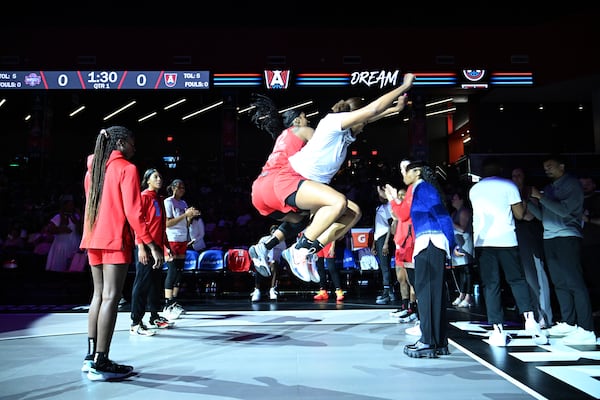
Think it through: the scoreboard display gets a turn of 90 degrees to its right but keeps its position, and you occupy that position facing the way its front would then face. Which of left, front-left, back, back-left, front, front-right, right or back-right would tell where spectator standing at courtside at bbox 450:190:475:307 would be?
back-left

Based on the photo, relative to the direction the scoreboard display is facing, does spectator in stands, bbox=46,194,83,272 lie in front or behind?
in front

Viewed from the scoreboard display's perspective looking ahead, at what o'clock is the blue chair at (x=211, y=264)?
The blue chair is roughly at 11 o'clock from the scoreboard display.

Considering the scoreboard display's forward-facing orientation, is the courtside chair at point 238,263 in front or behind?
in front

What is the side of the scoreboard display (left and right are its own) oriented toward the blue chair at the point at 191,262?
front

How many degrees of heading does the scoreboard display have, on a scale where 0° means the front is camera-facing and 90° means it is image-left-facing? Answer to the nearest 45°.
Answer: approximately 0°
